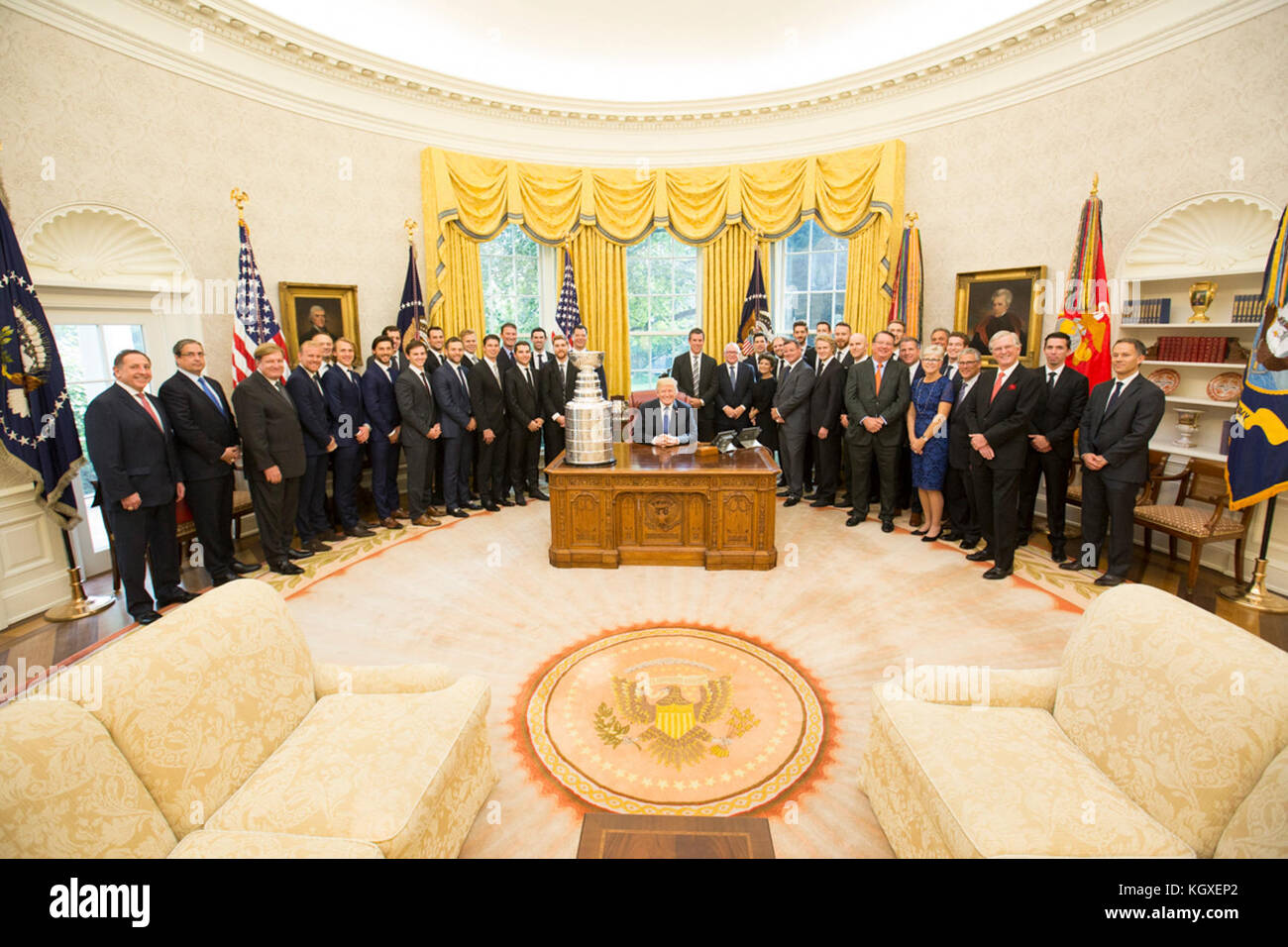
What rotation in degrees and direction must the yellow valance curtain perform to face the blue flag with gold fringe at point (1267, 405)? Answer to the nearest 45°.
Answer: approximately 45° to its left

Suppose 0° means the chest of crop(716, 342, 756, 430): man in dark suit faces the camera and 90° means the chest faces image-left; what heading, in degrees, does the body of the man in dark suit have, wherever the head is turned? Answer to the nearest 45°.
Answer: approximately 0°

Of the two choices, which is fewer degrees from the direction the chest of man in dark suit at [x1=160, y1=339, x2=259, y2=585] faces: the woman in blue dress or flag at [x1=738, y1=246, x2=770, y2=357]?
the woman in blue dress

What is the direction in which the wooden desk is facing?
toward the camera

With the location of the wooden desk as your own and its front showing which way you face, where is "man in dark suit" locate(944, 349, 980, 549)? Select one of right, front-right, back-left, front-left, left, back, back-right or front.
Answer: left

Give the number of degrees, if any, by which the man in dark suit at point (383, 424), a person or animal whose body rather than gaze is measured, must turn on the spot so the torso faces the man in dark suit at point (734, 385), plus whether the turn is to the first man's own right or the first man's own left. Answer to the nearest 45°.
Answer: approximately 45° to the first man's own left

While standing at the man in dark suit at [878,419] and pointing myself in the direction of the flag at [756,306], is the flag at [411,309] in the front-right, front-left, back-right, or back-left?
front-left

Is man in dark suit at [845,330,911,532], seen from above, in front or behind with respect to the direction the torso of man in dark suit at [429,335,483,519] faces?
in front

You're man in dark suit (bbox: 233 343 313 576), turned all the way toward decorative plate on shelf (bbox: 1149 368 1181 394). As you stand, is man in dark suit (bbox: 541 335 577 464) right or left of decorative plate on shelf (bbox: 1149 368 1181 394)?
left

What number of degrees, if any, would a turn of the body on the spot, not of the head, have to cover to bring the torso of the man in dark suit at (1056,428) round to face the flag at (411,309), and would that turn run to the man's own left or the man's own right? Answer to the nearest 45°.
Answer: approximately 45° to the man's own right

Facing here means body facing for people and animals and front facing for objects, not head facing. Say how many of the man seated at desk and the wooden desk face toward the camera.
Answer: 2

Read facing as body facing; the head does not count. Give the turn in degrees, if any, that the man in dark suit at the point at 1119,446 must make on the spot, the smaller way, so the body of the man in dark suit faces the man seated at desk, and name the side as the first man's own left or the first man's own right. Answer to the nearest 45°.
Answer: approximately 45° to the first man's own right

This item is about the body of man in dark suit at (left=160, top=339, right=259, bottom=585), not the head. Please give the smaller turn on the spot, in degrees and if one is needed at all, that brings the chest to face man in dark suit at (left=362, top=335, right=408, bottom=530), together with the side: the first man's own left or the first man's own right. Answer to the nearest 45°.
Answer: approximately 90° to the first man's own left

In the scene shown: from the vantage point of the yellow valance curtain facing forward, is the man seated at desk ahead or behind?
ahead

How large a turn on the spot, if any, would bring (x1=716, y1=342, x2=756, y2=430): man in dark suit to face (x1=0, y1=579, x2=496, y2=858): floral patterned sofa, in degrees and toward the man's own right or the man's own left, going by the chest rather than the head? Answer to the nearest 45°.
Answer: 0° — they already face it

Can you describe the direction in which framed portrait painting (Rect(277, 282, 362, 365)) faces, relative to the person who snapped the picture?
facing the viewer and to the right of the viewer

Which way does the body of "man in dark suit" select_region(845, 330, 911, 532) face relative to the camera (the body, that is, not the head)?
toward the camera
